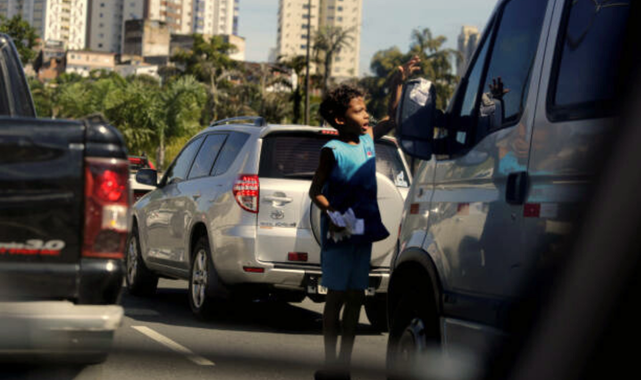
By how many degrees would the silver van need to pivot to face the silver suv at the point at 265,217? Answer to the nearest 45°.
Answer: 0° — it already faces it

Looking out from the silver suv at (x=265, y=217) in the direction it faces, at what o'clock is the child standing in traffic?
The child standing in traffic is roughly at 7 o'clock from the silver suv.

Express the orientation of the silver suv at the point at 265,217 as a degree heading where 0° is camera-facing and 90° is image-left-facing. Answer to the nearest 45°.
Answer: approximately 135°

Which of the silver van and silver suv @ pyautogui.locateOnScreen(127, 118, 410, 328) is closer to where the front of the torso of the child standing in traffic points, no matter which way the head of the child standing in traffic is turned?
the silver van

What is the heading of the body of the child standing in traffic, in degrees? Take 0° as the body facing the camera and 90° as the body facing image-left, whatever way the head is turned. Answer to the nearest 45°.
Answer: approximately 315°

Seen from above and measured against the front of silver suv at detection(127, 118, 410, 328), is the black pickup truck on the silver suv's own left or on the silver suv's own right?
on the silver suv's own left

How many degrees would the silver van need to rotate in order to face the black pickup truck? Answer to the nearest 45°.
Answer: approximately 90° to its left

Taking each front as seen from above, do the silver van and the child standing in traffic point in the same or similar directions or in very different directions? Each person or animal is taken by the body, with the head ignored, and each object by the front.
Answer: very different directions

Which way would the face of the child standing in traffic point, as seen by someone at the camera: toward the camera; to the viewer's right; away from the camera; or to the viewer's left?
to the viewer's right

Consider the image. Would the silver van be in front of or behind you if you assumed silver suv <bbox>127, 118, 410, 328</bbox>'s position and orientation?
behind

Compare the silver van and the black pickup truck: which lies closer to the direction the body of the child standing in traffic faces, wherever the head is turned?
the silver van
